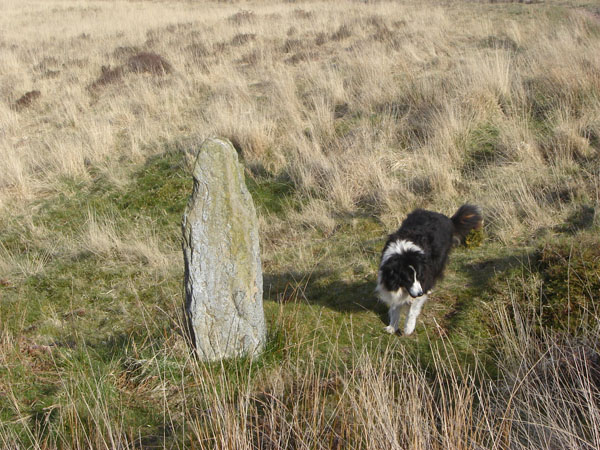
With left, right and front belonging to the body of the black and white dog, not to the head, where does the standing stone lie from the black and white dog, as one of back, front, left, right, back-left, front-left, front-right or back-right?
front

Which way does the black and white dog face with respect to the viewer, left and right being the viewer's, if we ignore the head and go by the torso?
facing the viewer and to the left of the viewer
